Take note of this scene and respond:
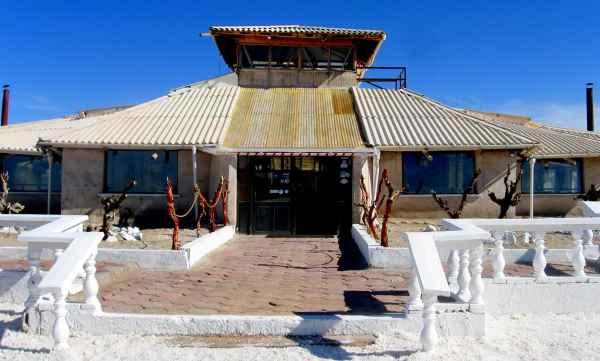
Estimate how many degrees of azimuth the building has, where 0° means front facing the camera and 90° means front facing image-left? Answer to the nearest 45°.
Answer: approximately 0°
